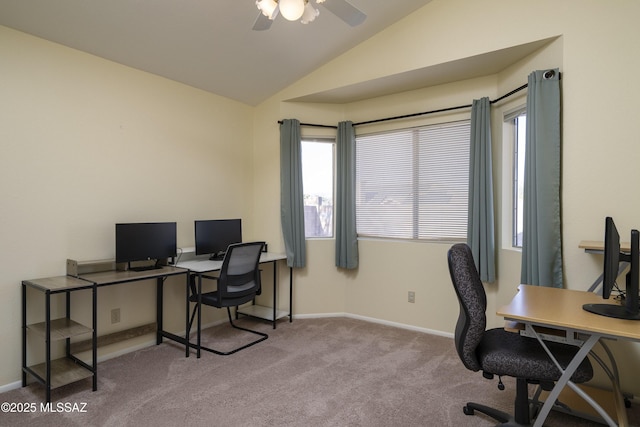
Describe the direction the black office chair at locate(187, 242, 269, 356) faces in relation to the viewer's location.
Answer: facing away from the viewer and to the left of the viewer

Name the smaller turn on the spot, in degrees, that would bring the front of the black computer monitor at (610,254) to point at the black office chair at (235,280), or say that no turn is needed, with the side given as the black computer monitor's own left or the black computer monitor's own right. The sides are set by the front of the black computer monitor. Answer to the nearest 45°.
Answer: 0° — it already faces it

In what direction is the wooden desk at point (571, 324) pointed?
to the viewer's left

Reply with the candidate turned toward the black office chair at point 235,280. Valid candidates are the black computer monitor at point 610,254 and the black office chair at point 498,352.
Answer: the black computer monitor

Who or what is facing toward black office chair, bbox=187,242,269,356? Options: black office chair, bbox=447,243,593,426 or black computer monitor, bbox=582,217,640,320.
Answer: the black computer monitor

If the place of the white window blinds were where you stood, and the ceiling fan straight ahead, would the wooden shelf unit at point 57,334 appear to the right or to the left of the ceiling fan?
right

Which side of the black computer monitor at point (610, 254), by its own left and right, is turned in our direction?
left

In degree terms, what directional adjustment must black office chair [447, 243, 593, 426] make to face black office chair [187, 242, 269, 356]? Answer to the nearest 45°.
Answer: approximately 180°

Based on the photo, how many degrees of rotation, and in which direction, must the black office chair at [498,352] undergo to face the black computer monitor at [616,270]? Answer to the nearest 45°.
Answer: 0° — it already faces it
